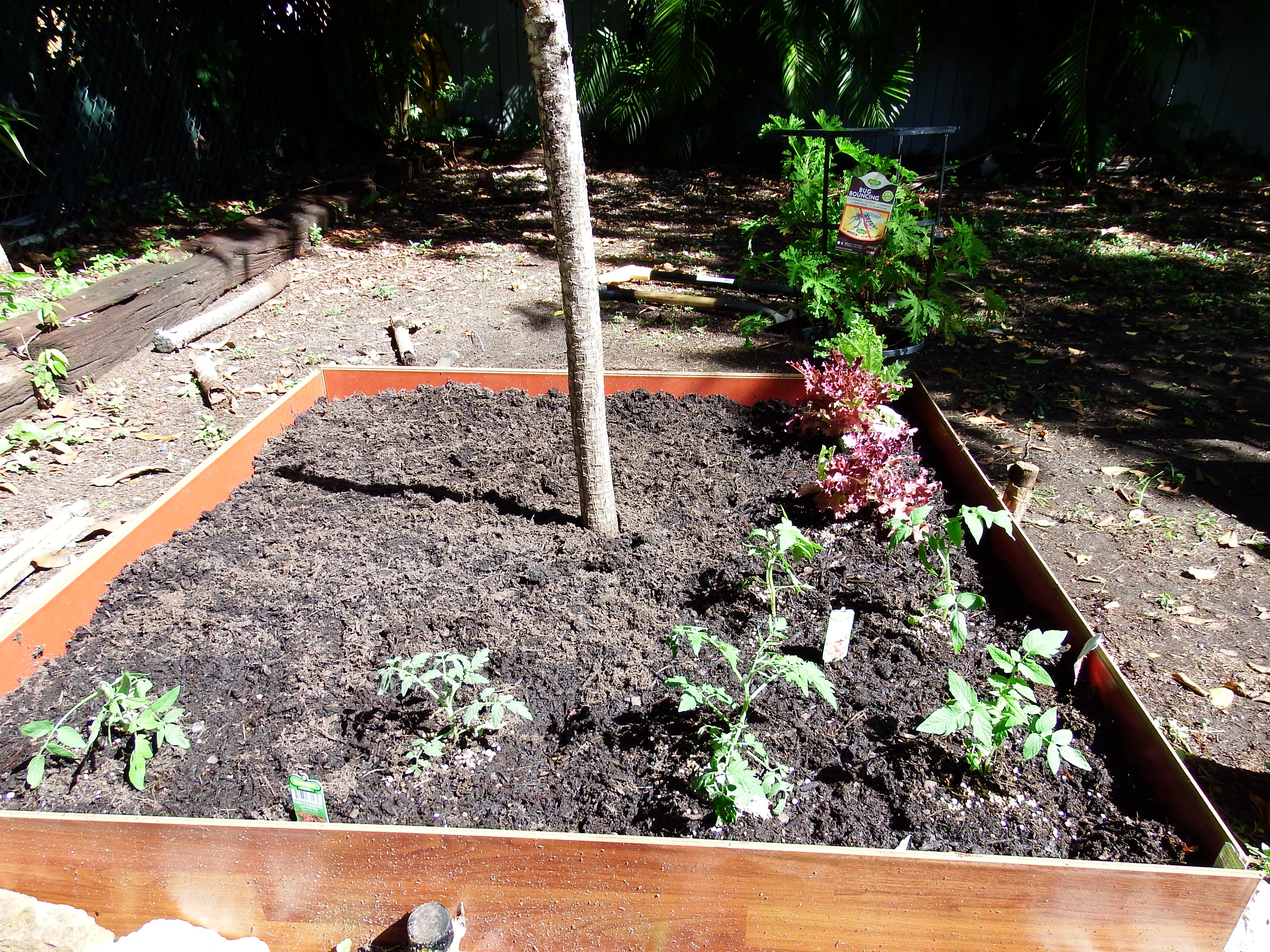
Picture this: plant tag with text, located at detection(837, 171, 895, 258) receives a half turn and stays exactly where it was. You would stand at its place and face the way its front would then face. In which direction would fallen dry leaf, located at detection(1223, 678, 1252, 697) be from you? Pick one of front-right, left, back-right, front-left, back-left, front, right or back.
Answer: back-right

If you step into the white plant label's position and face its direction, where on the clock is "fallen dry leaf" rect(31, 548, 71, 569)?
The fallen dry leaf is roughly at 3 o'clock from the white plant label.

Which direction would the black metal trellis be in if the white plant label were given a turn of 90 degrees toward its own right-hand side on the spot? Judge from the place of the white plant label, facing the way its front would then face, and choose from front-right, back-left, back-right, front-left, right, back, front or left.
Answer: right

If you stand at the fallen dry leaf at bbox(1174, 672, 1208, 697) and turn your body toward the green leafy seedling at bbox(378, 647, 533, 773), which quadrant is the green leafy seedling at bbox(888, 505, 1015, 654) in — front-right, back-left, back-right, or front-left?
front-right

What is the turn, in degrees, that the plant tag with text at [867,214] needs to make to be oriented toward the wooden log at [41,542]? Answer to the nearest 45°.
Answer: approximately 45° to its right

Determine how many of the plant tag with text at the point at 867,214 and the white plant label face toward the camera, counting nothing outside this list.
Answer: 2

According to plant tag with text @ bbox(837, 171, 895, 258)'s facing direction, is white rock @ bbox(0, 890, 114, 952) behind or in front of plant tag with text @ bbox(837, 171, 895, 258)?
in front

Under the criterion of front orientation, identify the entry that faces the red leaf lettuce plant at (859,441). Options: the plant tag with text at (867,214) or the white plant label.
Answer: the plant tag with text

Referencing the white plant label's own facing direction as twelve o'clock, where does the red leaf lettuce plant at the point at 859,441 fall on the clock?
The red leaf lettuce plant is roughly at 6 o'clock from the white plant label.

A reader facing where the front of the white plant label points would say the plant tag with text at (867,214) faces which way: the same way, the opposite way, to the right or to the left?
the same way

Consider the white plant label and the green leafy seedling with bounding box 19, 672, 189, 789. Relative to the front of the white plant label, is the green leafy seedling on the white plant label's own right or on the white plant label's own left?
on the white plant label's own right

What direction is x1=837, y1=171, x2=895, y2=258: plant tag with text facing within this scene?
toward the camera

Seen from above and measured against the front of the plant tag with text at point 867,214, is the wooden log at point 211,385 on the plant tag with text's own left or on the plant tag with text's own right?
on the plant tag with text's own right

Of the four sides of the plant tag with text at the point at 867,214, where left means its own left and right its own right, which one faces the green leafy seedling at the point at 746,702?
front

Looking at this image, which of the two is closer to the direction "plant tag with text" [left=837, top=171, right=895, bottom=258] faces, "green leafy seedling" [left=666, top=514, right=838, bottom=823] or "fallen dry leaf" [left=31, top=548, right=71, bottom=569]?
the green leafy seedling

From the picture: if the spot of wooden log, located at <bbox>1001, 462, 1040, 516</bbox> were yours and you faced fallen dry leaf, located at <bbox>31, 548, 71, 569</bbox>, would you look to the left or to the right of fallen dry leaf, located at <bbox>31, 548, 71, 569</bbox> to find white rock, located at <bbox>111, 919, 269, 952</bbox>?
left

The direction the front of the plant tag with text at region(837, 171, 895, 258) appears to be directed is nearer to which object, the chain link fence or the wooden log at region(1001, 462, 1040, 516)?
the wooden log

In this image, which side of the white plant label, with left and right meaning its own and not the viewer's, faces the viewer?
front

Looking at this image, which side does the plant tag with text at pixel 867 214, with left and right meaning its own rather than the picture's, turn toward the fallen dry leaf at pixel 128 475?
right

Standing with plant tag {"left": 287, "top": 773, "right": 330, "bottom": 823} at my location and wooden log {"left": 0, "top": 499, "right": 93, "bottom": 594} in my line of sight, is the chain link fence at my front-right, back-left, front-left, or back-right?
front-right
